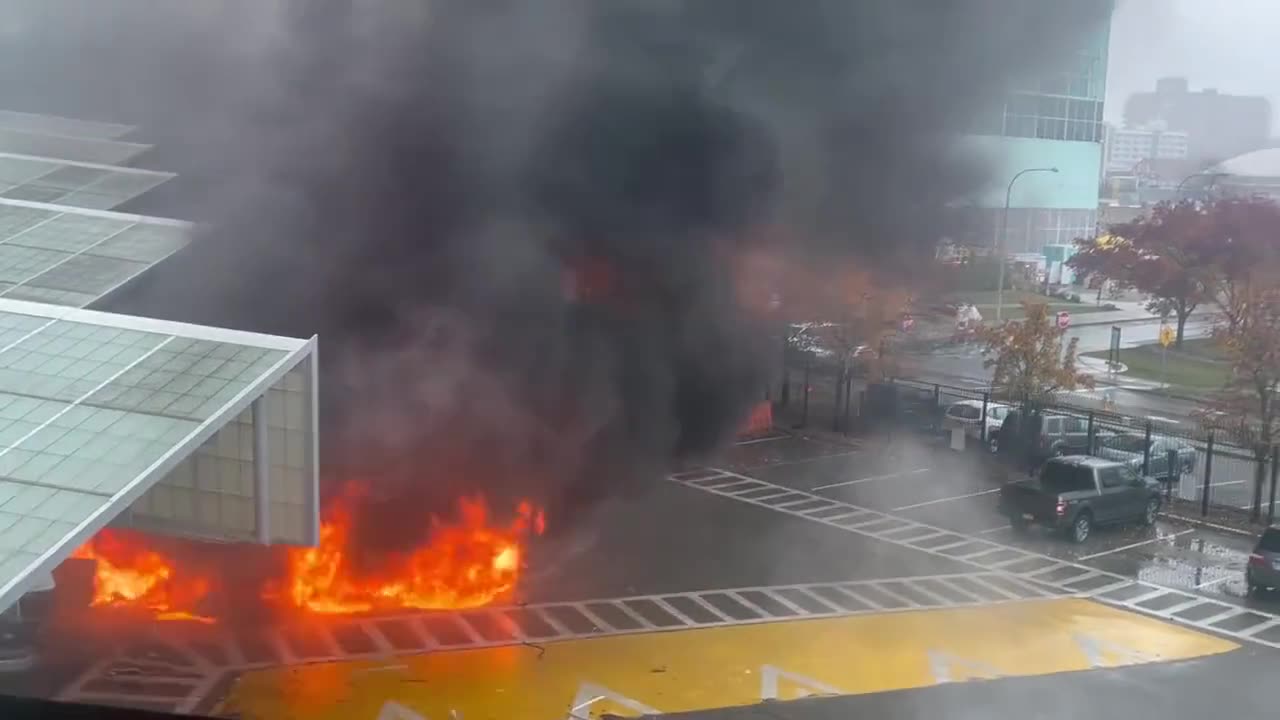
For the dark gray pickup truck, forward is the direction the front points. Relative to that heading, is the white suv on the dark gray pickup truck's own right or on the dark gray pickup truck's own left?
on the dark gray pickup truck's own left

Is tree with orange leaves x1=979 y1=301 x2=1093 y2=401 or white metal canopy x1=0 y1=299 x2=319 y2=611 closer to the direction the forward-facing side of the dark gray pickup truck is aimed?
the tree with orange leaves

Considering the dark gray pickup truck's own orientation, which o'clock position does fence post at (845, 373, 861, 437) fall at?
The fence post is roughly at 9 o'clock from the dark gray pickup truck.

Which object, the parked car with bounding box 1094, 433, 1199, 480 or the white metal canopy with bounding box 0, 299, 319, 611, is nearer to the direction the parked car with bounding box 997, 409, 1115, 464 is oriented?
the parked car

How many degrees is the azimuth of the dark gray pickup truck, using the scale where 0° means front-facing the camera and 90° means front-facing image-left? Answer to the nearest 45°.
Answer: approximately 225°

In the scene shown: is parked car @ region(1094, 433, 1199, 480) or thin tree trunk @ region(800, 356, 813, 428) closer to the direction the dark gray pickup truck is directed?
the parked car

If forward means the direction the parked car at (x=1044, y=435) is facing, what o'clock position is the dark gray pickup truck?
The dark gray pickup truck is roughly at 4 o'clock from the parked car.
